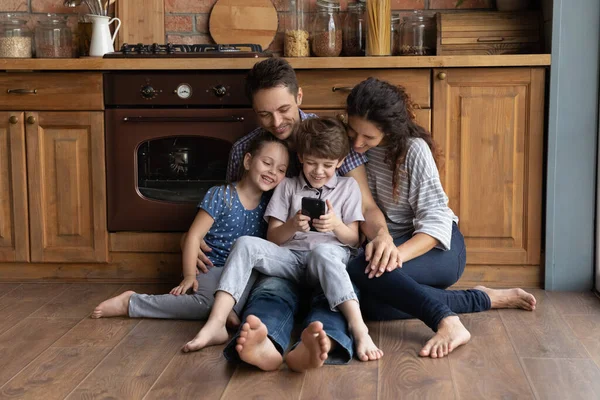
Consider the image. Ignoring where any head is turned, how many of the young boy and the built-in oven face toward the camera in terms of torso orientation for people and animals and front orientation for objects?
2

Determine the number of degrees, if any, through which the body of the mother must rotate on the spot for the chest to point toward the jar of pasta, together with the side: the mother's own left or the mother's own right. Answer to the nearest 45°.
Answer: approximately 135° to the mother's own right

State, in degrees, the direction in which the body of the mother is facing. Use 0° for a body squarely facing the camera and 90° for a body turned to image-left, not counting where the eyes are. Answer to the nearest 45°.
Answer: approximately 45°

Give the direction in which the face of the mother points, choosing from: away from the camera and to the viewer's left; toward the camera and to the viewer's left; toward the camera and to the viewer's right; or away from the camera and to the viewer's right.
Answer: toward the camera and to the viewer's left

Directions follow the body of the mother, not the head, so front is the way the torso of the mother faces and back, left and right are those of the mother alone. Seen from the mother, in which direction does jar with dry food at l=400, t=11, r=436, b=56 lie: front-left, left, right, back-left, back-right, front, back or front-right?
back-right

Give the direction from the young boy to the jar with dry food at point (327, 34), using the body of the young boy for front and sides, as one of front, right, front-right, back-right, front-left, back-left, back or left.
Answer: back

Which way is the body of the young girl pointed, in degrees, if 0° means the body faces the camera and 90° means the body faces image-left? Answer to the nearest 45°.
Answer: approximately 315°

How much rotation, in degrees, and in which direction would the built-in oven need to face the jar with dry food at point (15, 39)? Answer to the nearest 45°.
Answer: approximately 135° to its right

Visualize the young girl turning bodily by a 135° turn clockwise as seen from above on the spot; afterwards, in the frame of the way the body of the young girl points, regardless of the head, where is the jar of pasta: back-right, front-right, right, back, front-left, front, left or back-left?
back-right

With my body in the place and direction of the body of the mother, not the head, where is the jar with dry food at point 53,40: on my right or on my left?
on my right

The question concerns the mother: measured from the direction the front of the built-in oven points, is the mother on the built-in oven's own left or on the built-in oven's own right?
on the built-in oven's own left
